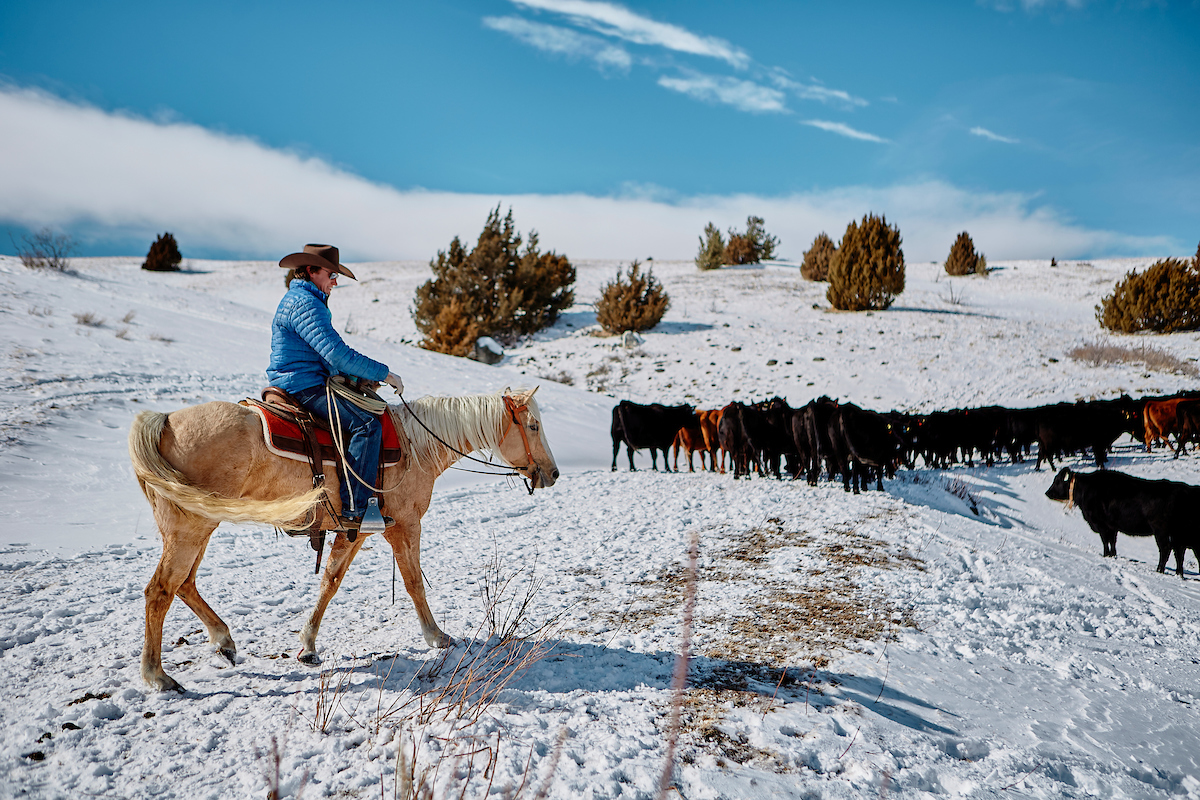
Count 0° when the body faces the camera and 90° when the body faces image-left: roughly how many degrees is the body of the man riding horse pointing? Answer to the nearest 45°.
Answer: approximately 270°

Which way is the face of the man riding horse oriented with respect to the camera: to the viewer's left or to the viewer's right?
to the viewer's right

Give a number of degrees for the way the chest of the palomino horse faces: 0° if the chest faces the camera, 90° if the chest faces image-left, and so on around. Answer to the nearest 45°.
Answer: approximately 270°
